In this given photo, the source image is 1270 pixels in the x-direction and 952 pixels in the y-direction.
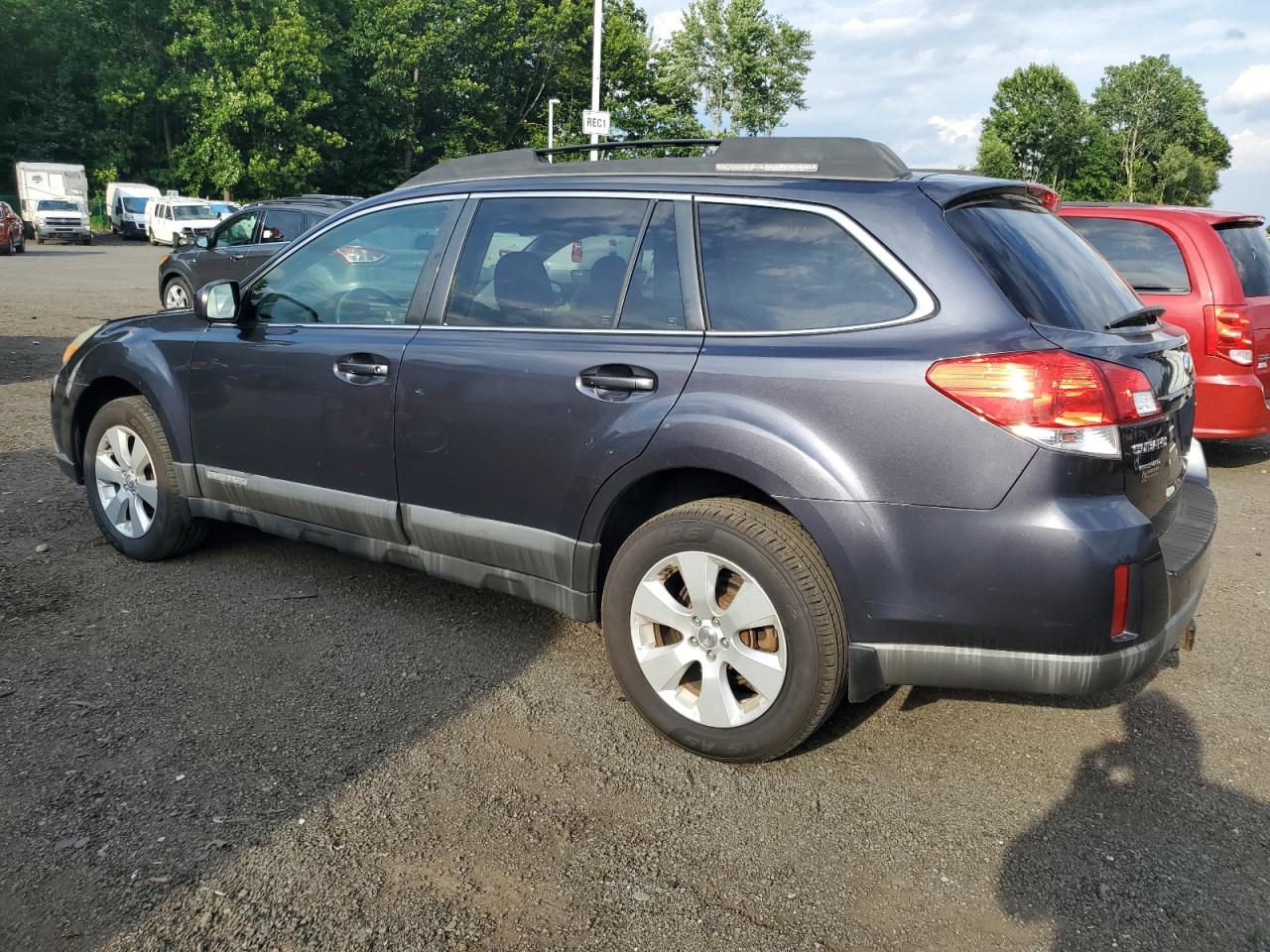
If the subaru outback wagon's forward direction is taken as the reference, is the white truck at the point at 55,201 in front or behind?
in front

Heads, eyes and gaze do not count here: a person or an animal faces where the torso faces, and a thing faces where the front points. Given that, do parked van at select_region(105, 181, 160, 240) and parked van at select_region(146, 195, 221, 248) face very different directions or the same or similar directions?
same or similar directions

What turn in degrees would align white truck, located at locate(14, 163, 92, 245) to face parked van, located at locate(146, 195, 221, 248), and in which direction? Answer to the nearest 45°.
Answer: approximately 45° to its left

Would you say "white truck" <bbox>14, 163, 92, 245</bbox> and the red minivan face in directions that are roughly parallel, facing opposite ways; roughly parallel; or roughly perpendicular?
roughly parallel, facing opposite ways

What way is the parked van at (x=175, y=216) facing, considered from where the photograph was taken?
facing the viewer and to the right of the viewer

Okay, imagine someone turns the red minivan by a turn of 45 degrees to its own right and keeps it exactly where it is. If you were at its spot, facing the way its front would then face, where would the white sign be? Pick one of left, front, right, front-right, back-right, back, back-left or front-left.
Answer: front-left

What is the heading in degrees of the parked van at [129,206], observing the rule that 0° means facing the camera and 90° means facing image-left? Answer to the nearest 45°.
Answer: approximately 315°

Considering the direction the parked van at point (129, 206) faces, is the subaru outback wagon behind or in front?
in front

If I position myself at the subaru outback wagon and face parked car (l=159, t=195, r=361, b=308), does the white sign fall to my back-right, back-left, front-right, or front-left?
front-right

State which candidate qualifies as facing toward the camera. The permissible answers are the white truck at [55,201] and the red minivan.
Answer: the white truck

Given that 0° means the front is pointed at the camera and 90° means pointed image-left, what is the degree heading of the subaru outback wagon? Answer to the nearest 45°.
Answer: approximately 135°

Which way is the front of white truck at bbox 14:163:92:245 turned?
toward the camera

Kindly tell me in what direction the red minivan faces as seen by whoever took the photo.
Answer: facing away from the viewer and to the left of the viewer
